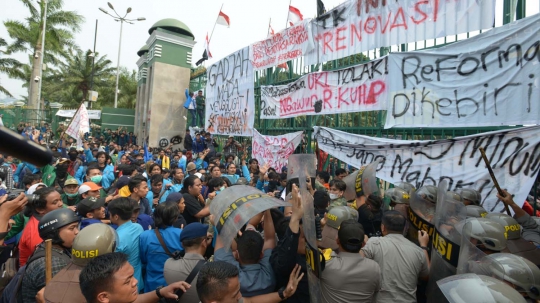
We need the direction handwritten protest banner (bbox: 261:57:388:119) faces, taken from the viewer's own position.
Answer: facing the viewer and to the left of the viewer

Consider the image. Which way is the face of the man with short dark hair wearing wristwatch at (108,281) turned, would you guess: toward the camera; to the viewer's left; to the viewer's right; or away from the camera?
to the viewer's right

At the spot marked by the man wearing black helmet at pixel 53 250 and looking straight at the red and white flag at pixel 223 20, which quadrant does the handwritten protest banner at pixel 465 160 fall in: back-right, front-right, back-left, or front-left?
front-right

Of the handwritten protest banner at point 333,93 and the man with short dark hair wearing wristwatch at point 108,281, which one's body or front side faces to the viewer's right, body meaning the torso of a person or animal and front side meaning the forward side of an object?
the man with short dark hair wearing wristwatch

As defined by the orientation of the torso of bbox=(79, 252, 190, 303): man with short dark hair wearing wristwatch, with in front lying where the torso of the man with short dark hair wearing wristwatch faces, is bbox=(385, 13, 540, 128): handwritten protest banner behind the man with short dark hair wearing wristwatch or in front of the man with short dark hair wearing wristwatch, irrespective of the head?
in front

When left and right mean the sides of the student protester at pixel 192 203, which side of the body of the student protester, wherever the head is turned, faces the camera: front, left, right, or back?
right

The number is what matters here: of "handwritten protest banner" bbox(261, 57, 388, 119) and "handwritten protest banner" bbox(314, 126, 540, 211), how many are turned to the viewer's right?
0
